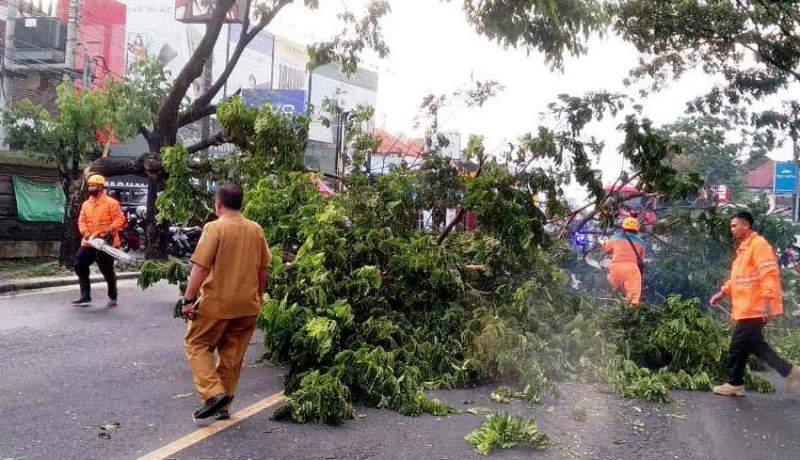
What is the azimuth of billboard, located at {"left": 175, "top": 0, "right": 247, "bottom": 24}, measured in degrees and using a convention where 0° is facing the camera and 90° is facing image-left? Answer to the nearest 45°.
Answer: approximately 0°

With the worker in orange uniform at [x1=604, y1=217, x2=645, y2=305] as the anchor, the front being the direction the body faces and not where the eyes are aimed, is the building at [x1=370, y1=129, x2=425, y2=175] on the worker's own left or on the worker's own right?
on the worker's own left

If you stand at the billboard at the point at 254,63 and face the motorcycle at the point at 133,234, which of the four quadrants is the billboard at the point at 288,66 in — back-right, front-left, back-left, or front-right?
back-left

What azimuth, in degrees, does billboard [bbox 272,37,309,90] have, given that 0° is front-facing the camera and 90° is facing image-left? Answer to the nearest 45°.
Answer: approximately 315°

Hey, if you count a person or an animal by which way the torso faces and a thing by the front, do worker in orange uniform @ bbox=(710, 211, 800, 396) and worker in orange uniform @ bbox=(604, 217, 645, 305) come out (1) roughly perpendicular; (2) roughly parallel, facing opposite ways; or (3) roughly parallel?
roughly perpendicular

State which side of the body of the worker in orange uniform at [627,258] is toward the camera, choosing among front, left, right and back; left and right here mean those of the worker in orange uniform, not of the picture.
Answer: back

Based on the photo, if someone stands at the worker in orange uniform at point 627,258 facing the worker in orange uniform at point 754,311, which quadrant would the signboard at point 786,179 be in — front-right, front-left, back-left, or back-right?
back-left

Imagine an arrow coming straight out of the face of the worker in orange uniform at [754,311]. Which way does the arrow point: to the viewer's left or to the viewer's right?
to the viewer's left

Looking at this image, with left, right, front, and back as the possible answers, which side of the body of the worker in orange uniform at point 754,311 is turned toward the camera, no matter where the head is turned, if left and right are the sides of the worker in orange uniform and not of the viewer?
left
